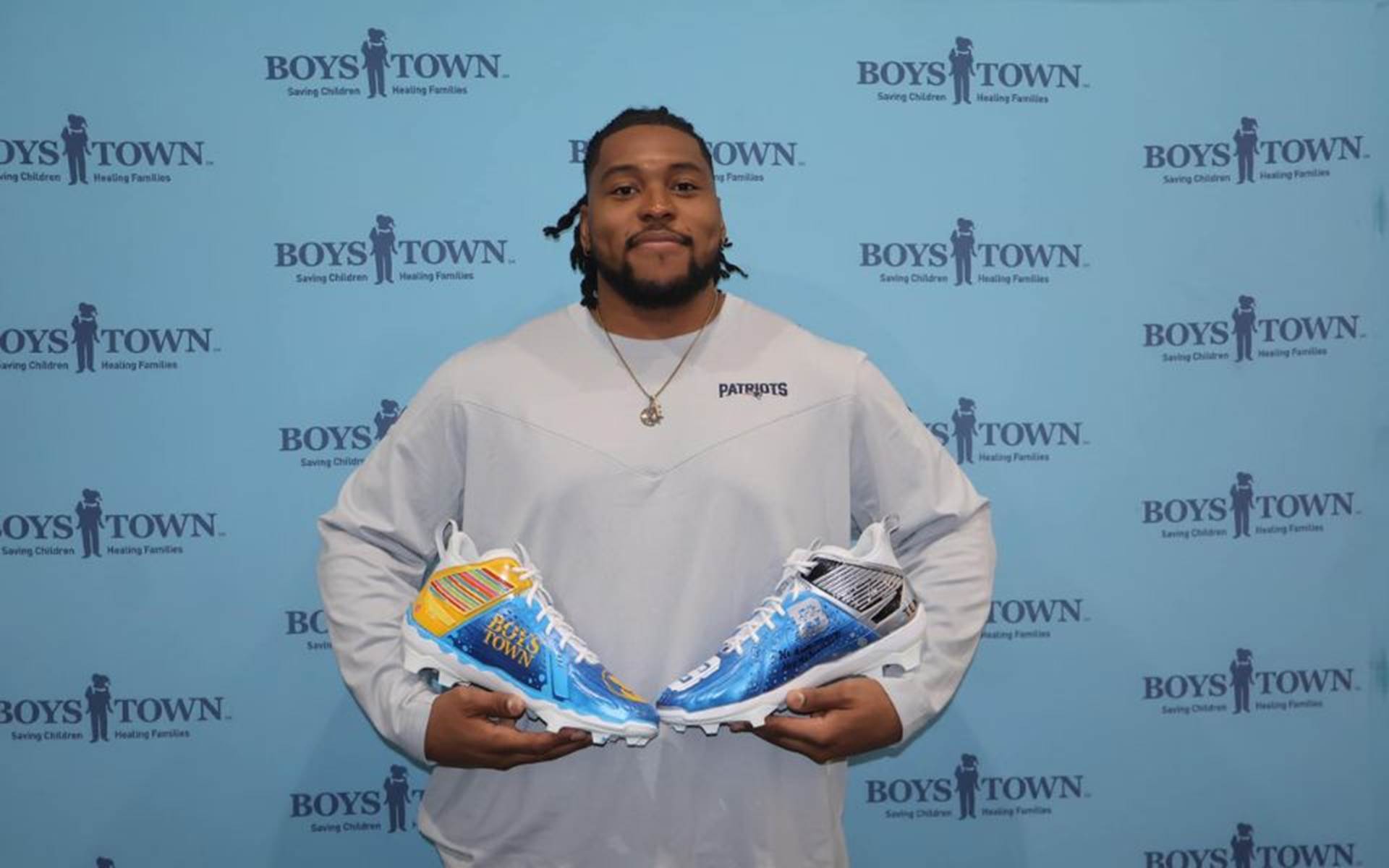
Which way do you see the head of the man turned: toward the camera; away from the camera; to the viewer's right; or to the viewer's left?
toward the camera

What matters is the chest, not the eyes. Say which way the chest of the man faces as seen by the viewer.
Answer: toward the camera
